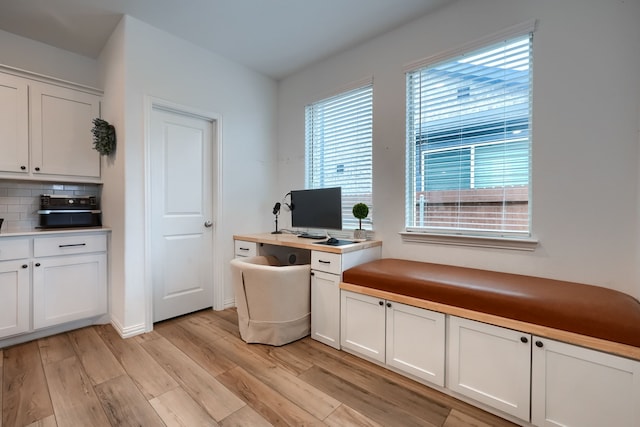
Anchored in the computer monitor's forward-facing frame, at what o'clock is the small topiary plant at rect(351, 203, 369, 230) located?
The small topiary plant is roughly at 8 o'clock from the computer monitor.

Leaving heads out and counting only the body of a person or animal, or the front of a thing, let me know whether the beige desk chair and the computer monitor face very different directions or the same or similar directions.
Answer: very different directions

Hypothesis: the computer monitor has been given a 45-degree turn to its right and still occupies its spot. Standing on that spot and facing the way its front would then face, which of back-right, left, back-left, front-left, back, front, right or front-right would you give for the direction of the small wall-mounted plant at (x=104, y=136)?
front

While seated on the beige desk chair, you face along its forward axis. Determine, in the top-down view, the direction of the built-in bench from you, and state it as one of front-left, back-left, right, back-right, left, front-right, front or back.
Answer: right

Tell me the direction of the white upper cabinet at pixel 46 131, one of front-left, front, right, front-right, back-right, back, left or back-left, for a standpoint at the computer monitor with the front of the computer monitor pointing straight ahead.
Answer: front-right

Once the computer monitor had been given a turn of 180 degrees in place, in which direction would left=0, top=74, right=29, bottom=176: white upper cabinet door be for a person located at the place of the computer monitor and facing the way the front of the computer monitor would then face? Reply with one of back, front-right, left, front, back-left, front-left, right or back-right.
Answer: back-left

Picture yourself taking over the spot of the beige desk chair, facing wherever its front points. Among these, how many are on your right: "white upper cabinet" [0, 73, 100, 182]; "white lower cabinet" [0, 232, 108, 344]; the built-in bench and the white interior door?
1

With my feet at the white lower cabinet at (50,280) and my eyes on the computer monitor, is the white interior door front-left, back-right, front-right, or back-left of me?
front-left

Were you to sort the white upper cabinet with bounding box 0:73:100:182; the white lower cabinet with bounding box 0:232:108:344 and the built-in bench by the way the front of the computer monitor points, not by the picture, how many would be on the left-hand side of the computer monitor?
1

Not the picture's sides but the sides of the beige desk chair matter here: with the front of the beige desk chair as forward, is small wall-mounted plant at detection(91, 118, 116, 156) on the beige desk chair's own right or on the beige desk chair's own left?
on the beige desk chair's own left

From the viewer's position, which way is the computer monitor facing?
facing the viewer and to the left of the viewer

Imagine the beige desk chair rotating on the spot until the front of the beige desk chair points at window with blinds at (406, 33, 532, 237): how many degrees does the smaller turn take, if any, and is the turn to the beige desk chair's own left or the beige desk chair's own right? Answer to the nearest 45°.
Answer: approximately 45° to the beige desk chair's own right

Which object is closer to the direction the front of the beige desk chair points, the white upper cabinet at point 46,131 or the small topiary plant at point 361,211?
the small topiary plant

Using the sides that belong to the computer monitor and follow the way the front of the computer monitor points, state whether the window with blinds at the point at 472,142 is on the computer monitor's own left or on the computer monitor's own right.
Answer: on the computer monitor's own left

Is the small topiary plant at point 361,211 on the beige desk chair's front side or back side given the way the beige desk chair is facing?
on the front side

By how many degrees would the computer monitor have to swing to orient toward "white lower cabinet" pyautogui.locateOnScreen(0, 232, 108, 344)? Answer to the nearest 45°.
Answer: approximately 45° to its right

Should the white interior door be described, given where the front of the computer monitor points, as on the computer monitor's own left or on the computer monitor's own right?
on the computer monitor's own right

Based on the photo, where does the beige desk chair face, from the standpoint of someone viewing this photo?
facing away from the viewer and to the right of the viewer
